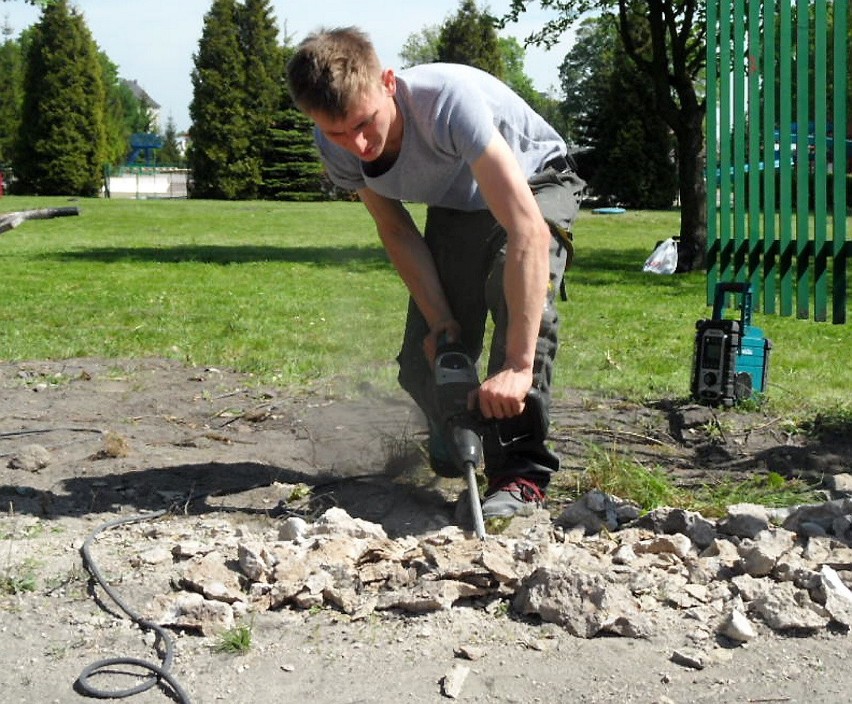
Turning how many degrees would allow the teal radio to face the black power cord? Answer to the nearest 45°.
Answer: approximately 45° to its left

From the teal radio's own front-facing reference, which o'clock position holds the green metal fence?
The green metal fence is roughly at 5 o'clock from the teal radio.

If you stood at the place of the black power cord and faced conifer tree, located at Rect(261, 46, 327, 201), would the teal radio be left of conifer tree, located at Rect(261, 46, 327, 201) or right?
right

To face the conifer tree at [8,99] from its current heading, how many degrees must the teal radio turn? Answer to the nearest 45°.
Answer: approximately 90° to its right

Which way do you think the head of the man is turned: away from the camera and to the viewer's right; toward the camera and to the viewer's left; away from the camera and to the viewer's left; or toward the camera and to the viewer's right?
toward the camera and to the viewer's left

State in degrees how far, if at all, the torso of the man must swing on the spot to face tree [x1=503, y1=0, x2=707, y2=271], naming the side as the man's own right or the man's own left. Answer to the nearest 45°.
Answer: approximately 135° to the man's own right

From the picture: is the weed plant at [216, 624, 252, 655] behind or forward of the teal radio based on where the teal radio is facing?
forward

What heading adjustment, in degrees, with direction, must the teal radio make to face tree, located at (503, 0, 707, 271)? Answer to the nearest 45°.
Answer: approximately 135° to its right

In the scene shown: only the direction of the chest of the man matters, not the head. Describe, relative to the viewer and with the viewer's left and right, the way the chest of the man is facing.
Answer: facing the viewer and to the left of the viewer

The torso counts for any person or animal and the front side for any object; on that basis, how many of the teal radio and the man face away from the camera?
0

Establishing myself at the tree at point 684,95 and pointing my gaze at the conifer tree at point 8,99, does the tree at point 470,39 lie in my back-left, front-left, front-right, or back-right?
front-right

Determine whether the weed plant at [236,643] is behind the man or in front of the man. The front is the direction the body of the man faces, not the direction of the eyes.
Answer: in front

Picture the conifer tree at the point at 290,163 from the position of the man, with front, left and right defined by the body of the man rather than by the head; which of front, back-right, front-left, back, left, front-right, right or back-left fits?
back-right

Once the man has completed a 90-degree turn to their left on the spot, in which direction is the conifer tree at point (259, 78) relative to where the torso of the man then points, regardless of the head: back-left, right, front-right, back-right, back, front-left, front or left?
back-left
